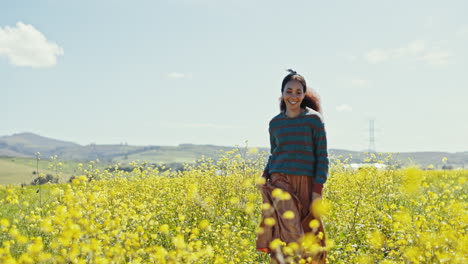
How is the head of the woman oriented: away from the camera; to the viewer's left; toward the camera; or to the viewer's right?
toward the camera

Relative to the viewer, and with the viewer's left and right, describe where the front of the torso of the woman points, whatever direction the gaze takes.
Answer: facing the viewer
